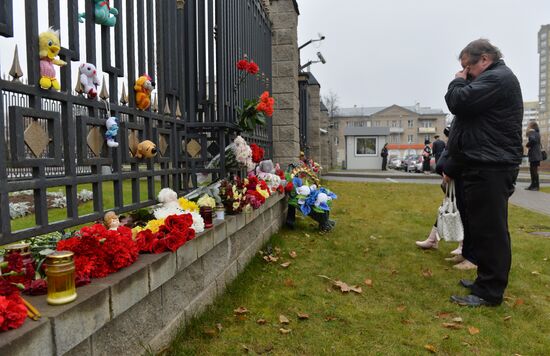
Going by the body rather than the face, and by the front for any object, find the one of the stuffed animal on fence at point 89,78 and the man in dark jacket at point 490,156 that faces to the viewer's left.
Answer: the man in dark jacket

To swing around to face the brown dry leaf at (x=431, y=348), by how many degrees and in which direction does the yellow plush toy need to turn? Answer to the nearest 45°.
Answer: approximately 45° to its left

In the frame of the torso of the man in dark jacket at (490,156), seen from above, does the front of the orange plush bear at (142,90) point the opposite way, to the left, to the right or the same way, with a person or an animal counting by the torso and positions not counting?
the opposite way

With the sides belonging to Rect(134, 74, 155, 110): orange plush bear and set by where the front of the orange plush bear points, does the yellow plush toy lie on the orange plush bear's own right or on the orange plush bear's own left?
on the orange plush bear's own right

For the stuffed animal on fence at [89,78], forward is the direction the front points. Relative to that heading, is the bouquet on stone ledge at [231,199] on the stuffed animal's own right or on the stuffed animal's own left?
on the stuffed animal's own left

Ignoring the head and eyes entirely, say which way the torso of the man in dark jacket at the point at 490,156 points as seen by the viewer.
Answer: to the viewer's left

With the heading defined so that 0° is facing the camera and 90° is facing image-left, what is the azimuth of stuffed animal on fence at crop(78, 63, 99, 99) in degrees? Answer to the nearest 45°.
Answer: approximately 315°

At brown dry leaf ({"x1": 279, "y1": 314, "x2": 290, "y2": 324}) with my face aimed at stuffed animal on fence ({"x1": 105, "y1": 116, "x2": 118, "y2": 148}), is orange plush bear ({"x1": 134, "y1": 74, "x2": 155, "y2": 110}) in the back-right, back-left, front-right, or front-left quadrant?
front-right

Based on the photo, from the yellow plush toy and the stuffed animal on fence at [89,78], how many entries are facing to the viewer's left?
0

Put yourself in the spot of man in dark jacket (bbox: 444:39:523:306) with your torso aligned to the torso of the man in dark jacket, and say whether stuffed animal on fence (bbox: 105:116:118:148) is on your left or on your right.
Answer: on your left

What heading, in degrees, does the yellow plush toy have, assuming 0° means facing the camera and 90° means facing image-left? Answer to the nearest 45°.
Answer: approximately 315°
